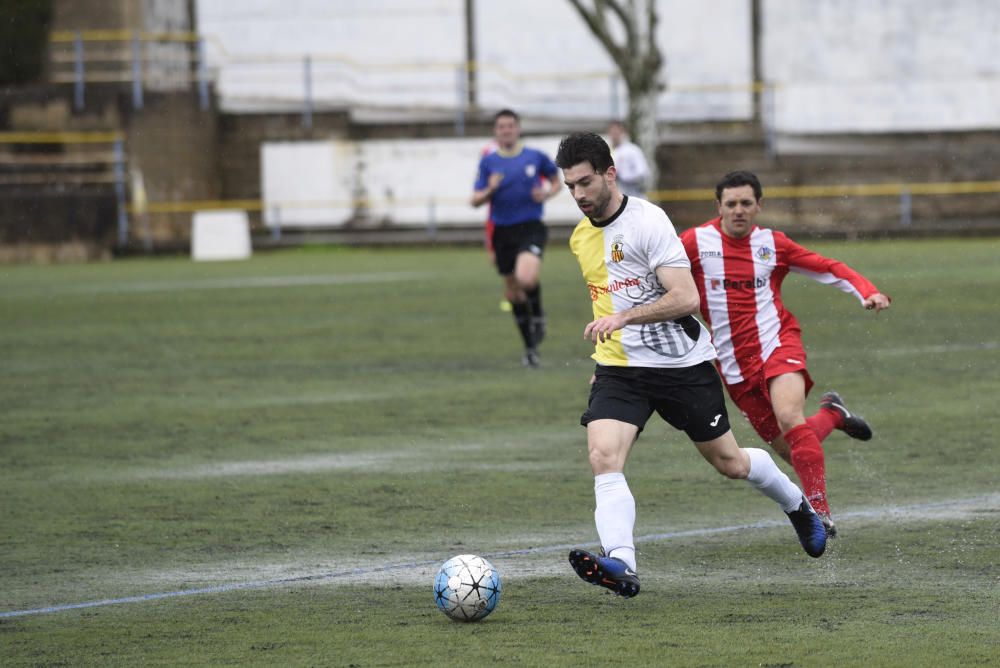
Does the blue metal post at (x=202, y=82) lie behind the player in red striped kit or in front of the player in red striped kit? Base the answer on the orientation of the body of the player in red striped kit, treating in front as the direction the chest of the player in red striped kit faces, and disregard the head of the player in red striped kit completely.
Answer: behind

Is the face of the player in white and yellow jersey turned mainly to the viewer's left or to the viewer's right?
to the viewer's left

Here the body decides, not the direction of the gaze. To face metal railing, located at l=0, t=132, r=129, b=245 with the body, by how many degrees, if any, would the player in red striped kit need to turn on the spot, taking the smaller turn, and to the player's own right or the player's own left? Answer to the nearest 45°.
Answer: approximately 135° to the player's own right

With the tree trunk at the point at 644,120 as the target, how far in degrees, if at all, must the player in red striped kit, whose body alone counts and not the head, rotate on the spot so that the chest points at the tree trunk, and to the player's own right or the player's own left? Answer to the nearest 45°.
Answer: approximately 180°

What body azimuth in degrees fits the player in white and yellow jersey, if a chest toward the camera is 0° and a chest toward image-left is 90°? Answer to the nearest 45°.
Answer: approximately 45°

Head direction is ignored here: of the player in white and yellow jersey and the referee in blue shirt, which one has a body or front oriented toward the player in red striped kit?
the referee in blue shirt

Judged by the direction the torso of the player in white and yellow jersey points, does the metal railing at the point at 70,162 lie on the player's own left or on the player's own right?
on the player's own right

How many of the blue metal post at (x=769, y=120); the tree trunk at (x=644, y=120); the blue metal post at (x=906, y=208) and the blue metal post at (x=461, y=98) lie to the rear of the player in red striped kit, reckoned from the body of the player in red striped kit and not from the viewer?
4

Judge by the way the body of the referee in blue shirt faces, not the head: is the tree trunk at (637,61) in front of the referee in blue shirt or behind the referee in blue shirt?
behind

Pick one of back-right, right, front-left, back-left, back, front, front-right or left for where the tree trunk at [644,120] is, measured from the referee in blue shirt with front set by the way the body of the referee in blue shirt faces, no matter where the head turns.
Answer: back
